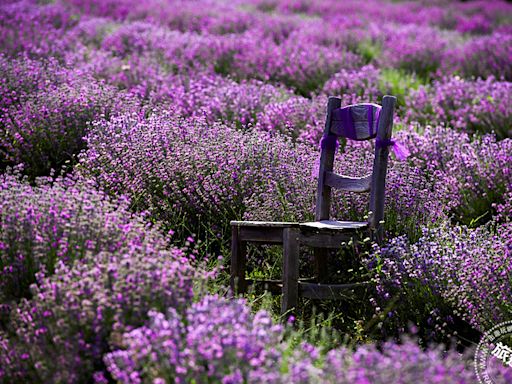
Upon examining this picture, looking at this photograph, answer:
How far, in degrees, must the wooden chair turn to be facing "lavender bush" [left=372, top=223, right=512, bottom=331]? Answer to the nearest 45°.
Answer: approximately 135° to its left

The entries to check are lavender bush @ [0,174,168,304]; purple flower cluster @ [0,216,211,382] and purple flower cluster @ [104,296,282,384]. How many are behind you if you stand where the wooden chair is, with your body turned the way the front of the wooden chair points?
0

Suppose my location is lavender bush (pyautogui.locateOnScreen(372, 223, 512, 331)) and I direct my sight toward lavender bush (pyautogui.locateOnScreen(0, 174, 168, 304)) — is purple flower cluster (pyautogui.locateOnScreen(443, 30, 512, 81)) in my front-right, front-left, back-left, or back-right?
back-right

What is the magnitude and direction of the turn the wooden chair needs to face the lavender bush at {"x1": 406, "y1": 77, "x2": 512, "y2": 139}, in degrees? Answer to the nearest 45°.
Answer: approximately 135° to its right

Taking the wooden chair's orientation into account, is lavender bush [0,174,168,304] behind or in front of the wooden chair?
in front

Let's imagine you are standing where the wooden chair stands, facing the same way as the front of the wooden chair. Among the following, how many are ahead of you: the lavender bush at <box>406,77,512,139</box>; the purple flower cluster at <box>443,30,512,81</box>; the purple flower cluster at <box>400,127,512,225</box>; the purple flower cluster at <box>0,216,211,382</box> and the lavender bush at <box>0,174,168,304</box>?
2

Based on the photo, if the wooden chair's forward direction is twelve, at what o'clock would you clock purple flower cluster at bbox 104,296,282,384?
The purple flower cluster is roughly at 11 o'clock from the wooden chair.

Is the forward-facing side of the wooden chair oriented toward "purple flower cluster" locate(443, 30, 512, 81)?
no

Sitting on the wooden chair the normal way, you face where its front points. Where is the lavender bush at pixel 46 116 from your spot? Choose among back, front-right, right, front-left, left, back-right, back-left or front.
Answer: right

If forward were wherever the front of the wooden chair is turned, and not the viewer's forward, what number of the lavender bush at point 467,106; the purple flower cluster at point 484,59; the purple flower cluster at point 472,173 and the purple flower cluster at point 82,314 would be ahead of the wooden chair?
1

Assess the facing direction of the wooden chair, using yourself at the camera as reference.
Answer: facing the viewer and to the left of the viewer

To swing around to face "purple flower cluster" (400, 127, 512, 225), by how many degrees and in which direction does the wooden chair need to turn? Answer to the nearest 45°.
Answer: approximately 180°

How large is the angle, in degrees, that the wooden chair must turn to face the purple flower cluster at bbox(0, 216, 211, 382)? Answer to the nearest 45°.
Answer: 0° — it already faces it

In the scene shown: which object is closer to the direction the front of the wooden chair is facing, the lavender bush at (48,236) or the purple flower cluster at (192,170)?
the lavender bush

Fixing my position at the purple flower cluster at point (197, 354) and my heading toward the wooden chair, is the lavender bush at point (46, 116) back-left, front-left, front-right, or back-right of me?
front-left

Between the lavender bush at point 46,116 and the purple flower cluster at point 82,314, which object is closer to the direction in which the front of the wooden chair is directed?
the purple flower cluster

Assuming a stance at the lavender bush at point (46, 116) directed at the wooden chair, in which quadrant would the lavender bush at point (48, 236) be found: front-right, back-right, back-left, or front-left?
front-right

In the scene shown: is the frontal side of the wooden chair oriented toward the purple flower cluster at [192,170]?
no
